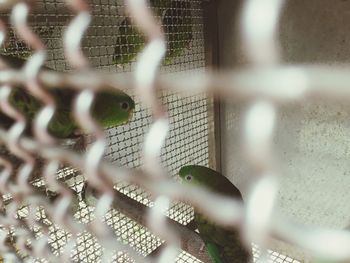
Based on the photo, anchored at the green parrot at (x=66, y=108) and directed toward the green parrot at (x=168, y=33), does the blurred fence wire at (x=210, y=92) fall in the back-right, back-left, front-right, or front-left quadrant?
back-right

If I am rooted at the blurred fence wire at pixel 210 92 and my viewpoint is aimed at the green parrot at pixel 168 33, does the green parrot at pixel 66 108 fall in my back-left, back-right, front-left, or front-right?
front-left

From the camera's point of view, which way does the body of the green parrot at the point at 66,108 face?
to the viewer's right

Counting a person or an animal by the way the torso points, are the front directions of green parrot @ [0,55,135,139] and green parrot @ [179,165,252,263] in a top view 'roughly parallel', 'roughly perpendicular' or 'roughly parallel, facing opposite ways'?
roughly parallel, facing opposite ways

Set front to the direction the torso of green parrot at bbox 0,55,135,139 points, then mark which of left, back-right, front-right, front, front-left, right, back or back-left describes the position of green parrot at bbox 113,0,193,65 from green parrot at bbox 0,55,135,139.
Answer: front-left

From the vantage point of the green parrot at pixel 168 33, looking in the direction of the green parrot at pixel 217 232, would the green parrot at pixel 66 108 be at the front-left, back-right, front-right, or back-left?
front-right

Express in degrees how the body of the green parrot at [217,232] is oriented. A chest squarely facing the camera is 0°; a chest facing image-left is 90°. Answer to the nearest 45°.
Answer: approximately 90°

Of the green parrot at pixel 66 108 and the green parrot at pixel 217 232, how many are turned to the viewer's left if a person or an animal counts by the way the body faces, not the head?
1
